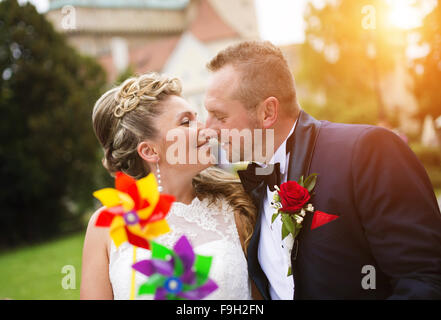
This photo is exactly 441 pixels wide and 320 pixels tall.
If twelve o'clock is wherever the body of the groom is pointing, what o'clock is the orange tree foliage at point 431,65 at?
The orange tree foliage is roughly at 5 o'clock from the groom.

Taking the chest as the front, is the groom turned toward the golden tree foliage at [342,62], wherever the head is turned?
no

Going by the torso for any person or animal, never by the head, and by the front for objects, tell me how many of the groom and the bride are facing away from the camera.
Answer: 0

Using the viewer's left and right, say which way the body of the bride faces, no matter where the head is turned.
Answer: facing the viewer and to the right of the viewer

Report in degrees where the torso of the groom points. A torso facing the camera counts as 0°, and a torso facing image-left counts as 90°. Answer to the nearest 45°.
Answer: approximately 45°

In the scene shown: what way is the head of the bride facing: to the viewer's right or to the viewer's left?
to the viewer's right

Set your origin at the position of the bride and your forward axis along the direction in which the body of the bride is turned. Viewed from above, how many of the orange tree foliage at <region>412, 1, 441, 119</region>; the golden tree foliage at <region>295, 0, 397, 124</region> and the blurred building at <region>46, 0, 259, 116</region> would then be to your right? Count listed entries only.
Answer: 0

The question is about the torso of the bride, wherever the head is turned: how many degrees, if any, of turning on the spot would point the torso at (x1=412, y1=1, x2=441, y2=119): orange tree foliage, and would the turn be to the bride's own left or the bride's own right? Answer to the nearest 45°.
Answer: approximately 90° to the bride's own left

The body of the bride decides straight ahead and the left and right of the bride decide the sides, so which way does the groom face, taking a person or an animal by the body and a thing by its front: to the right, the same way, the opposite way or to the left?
to the right

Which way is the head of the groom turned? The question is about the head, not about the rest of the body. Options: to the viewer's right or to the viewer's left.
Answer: to the viewer's left

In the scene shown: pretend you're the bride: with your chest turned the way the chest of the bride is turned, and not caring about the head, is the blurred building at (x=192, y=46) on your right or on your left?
on your left

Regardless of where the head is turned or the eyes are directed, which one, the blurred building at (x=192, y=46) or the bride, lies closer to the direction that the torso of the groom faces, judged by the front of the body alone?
the bride

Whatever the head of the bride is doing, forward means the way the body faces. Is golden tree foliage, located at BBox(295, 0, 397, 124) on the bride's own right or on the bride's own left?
on the bride's own left

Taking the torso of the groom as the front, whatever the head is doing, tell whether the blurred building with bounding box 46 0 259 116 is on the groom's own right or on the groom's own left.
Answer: on the groom's own right
